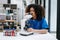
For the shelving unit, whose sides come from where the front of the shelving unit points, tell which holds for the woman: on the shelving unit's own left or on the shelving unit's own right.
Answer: on the shelving unit's own left

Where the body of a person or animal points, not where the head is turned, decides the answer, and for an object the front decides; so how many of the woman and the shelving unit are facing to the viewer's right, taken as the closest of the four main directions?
0

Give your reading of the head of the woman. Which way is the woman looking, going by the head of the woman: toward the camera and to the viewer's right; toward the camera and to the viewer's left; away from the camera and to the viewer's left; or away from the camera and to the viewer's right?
toward the camera and to the viewer's left

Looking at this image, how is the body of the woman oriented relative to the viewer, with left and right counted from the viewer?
facing the viewer and to the left of the viewer

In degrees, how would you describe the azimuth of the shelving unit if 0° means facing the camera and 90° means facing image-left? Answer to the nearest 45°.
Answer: approximately 0°
